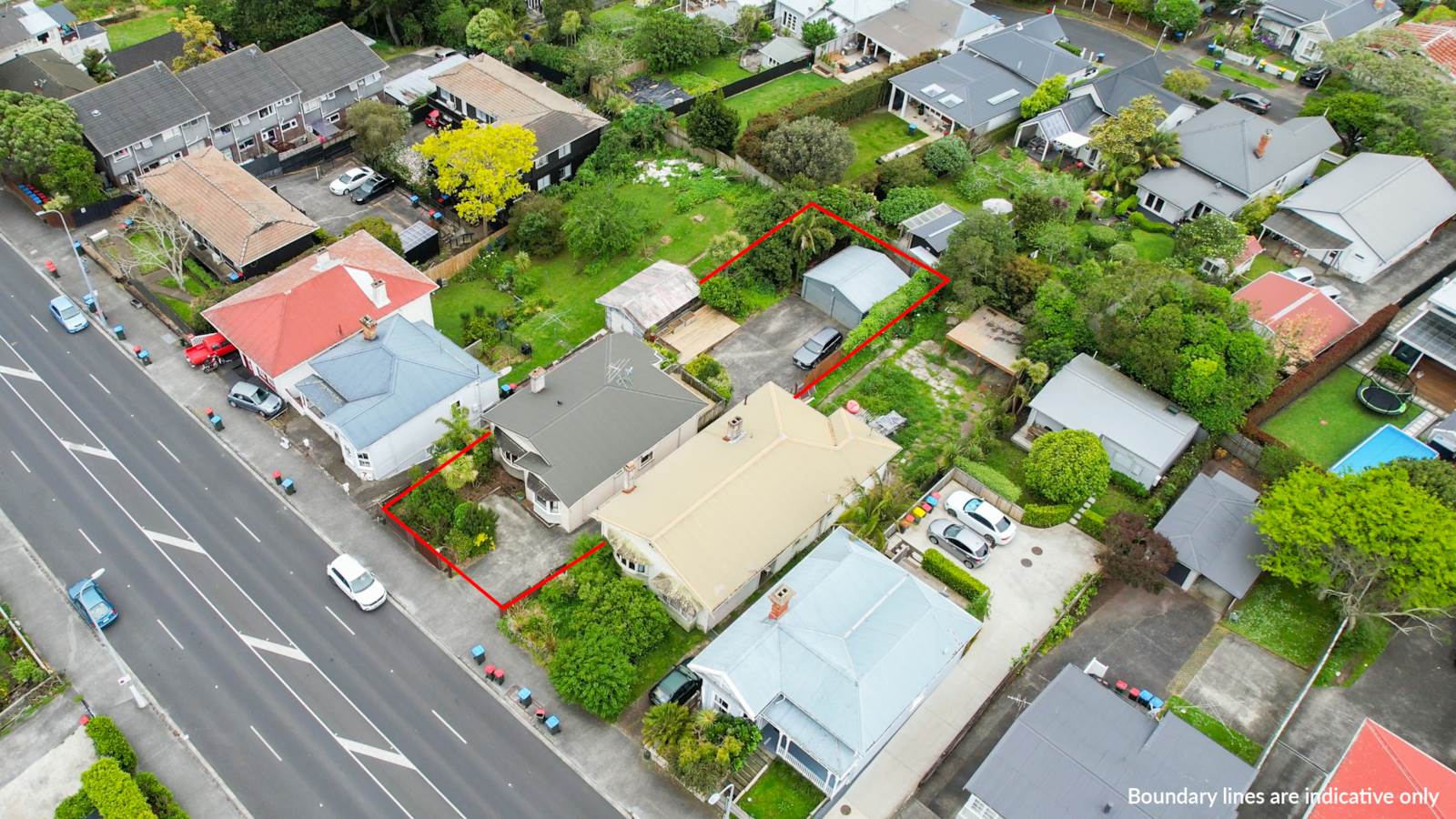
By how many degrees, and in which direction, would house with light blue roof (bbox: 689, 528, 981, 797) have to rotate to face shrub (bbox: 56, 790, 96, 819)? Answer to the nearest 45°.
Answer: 0° — it already faces it

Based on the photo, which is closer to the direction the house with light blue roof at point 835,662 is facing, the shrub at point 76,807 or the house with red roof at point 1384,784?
the shrub

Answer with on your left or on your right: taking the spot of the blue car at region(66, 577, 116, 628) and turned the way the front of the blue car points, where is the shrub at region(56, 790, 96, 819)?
on your left

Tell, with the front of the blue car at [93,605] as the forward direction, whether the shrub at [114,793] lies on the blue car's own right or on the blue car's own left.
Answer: on the blue car's own left

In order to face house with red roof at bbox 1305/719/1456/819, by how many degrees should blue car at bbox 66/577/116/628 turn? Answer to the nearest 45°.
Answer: approximately 180°

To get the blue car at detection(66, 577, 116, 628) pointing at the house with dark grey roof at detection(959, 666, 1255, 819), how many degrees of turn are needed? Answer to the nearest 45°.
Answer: approximately 180°

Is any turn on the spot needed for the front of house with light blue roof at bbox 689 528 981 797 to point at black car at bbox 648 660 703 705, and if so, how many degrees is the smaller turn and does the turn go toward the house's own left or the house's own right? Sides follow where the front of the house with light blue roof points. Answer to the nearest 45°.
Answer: approximately 45° to the house's own right

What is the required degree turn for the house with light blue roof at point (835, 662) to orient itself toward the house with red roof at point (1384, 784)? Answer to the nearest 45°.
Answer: approximately 135° to its left

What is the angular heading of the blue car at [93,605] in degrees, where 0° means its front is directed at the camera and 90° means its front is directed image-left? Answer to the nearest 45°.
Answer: approximately 135°

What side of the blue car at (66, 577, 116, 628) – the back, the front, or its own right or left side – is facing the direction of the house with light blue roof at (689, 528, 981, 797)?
back

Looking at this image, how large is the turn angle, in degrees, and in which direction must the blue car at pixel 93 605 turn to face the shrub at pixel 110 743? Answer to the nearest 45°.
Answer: approximately 135° to its left

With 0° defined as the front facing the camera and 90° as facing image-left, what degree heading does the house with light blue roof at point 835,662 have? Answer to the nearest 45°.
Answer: approximately 45°

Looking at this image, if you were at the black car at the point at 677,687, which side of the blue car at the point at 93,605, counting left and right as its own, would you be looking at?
back
